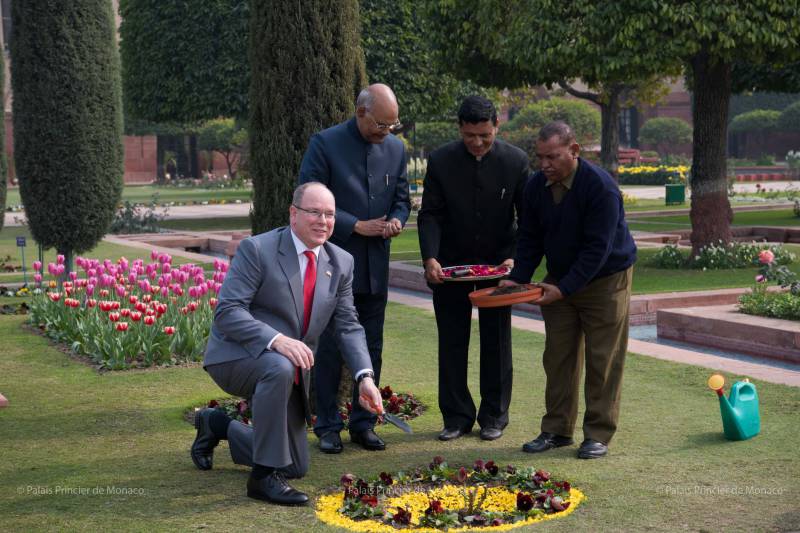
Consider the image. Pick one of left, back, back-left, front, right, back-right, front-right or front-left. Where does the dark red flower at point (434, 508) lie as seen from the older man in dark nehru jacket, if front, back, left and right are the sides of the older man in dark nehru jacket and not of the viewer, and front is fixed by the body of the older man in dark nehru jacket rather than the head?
front-right

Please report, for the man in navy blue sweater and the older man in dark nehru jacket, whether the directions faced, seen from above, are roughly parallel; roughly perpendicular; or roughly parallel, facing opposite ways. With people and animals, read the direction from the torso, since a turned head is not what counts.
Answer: roughly perpendicular

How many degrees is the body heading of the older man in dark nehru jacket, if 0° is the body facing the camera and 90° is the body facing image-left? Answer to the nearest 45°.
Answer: approximately 315°

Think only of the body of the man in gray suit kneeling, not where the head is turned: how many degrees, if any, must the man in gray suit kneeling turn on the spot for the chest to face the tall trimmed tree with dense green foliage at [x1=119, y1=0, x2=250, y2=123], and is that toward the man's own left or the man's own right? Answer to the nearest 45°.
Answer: approximately 135° to the man's own left

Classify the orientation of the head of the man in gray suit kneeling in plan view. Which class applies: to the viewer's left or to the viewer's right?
to the viewer's right

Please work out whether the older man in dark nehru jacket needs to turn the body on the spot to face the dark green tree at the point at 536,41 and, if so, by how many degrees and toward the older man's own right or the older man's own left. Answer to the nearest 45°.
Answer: approximately 135° to the older man's own left

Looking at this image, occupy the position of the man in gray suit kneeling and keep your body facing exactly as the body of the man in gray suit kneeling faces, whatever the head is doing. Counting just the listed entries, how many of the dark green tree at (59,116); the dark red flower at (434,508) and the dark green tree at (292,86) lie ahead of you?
1
